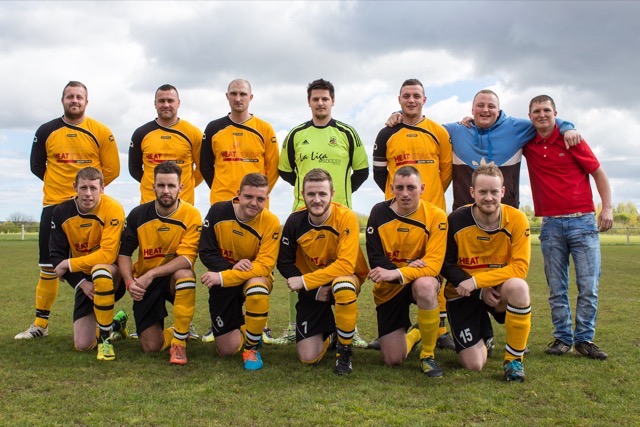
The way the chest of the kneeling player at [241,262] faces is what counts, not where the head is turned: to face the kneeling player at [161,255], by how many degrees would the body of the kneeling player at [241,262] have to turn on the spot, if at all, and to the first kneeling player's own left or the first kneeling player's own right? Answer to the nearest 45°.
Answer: approximately 90° to the first kneeling player's own right

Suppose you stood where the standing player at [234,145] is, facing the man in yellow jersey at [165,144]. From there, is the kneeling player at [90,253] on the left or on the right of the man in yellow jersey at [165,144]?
left

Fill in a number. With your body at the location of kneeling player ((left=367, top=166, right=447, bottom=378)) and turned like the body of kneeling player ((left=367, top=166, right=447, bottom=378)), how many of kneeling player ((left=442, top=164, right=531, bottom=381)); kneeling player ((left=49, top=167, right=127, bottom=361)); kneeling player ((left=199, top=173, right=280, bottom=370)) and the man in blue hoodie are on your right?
2

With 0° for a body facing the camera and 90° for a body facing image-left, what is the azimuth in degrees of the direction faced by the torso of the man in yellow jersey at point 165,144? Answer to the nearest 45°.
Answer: approximately 0°

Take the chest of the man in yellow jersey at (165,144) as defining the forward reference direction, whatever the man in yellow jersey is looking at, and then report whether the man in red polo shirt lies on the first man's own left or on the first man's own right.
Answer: on the first man's own left

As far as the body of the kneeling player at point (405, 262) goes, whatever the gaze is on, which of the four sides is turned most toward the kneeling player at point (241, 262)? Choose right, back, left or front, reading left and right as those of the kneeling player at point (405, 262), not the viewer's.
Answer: right

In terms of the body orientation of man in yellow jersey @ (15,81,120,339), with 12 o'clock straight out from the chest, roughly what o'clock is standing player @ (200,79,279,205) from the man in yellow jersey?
The standing player is roughly at 10 o'clock from the man in yellow jersey.
